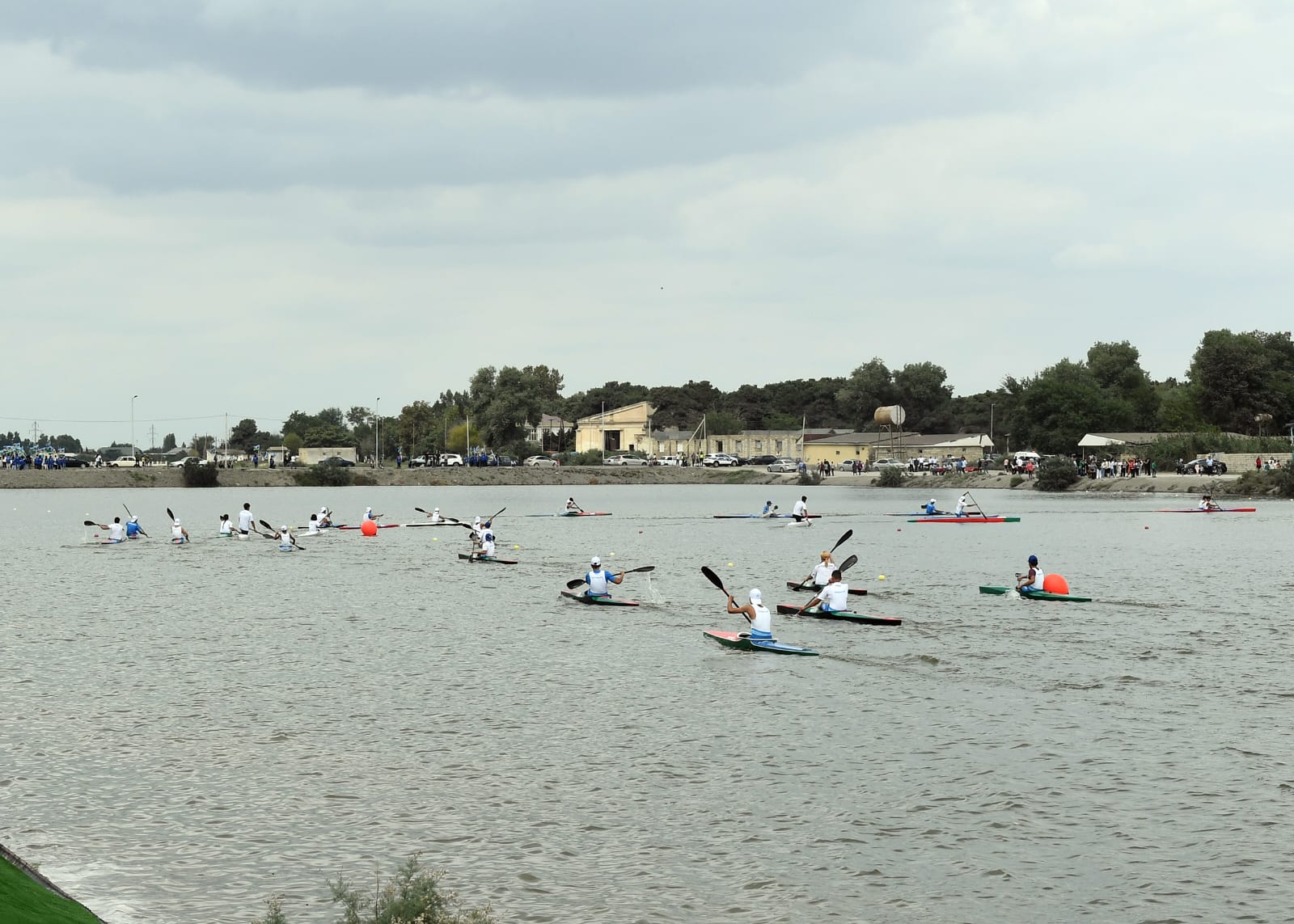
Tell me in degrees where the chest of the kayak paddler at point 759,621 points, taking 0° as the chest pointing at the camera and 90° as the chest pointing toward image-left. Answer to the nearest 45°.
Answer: approximately 135°

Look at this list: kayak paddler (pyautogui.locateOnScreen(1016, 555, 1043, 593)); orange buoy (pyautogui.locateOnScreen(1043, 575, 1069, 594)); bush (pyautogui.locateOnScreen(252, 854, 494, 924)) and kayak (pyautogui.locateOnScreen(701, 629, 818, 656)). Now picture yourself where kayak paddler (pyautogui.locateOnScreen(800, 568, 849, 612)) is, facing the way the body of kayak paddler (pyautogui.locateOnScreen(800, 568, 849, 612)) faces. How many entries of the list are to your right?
2

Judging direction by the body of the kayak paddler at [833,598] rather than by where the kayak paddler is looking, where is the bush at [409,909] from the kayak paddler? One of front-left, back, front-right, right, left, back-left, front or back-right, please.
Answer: back-left

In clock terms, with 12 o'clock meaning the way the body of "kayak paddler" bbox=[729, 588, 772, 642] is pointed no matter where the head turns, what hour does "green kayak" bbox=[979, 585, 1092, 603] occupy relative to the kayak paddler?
The green kayak is roughly at 3 o'clock from the kayak paddler.

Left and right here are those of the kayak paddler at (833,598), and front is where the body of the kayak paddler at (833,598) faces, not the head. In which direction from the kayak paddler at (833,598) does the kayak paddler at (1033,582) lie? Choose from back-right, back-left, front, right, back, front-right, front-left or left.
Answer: right

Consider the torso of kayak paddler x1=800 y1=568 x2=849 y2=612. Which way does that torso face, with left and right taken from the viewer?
facing away from the viewer and to the left of the viewer

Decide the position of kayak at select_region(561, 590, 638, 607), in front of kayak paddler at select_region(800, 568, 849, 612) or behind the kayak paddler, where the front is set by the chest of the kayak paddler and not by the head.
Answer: in front

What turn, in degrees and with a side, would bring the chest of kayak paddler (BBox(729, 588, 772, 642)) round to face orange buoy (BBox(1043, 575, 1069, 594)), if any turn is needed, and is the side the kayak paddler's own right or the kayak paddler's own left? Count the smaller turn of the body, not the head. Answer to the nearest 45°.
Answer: approximately 90° to the kayak paddler's own right

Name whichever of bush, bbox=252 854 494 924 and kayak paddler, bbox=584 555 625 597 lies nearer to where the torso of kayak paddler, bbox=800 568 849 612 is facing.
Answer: the kayak paddler

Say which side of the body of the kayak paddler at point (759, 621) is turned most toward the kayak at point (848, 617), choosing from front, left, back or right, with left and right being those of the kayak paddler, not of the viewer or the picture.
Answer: right

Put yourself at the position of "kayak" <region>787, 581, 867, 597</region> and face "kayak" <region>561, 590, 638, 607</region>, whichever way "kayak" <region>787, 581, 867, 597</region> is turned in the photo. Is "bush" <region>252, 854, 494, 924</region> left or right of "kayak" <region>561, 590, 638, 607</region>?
left
